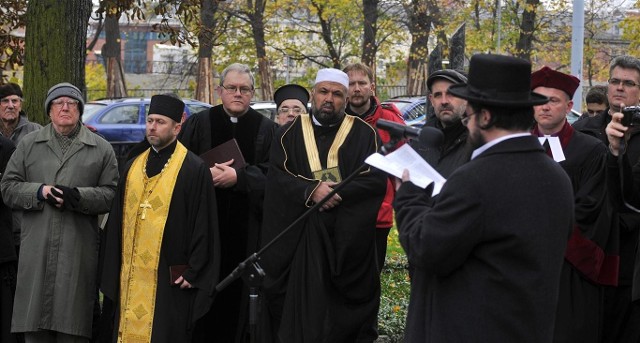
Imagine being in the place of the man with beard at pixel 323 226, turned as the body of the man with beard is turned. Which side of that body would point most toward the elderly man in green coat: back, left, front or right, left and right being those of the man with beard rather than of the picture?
right

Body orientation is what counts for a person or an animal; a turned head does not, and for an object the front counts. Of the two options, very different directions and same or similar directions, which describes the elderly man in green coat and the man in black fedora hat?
very different directions

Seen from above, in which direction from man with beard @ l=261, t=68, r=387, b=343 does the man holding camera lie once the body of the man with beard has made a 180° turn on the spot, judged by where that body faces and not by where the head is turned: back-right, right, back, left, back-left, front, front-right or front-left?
right

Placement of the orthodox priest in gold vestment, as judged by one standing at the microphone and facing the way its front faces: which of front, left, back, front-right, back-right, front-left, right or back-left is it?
back-left

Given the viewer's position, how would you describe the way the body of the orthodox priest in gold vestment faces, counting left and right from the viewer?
facing the viewer and to the left of the viewer

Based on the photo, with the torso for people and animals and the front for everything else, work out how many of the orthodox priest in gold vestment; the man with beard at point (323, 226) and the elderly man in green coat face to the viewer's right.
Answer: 0

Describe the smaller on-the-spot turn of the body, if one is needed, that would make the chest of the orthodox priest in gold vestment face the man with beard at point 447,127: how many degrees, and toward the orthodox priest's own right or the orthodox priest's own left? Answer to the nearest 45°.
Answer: approximately 90° to the orthodox priest's own left

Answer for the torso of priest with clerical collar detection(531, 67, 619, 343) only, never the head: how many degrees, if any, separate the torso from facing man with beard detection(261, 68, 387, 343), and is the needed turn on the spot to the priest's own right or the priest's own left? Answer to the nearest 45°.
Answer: approximately 45° to the priest's own right

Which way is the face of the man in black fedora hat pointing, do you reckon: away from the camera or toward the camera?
away from the camera

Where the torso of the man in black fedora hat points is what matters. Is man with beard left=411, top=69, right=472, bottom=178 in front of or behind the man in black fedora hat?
in front

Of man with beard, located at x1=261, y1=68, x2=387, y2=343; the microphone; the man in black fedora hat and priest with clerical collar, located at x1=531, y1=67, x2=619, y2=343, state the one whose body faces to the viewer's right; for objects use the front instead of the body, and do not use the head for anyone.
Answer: the microphone

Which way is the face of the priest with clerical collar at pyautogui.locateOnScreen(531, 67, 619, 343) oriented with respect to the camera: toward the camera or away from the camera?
toward the camera

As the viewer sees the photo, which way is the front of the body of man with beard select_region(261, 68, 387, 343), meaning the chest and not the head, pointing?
toward the camera

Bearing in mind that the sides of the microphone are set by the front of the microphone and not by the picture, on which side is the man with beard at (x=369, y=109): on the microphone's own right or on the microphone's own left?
on the microphone's own left
